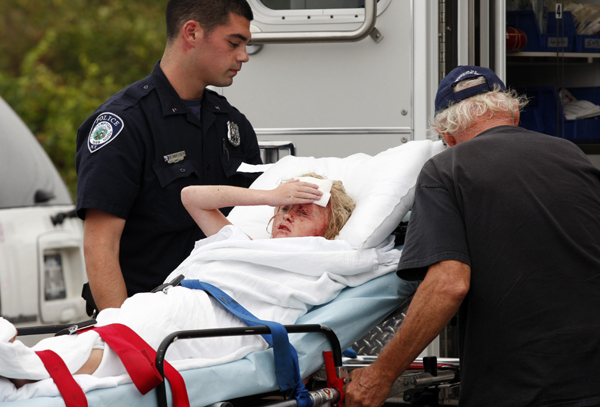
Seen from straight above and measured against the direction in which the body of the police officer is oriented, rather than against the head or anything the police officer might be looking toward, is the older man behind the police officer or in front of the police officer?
in front

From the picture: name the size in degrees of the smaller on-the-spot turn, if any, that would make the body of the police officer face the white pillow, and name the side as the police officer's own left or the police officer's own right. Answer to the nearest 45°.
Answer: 0° — they already face it

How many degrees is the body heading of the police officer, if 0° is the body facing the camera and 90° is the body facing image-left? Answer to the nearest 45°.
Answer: approximately 315°

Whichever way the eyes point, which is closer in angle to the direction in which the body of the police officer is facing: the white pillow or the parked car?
the white pillow

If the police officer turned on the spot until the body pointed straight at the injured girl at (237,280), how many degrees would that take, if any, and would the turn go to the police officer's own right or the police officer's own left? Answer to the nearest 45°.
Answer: approximately 45° to the police officer's own right

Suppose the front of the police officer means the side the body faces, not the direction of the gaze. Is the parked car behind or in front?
behind

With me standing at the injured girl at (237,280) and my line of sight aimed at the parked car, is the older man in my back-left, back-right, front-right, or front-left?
back-right
